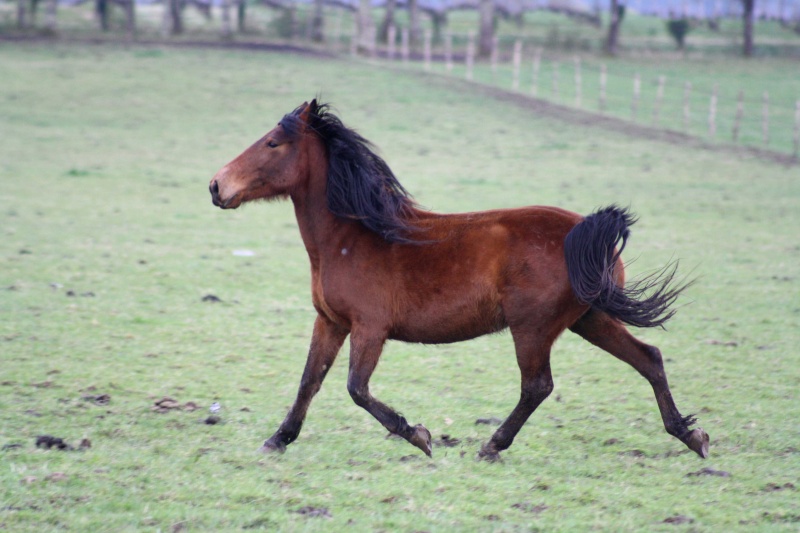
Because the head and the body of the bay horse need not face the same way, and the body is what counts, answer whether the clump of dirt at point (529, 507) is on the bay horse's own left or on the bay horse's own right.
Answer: on the bay horse's own left

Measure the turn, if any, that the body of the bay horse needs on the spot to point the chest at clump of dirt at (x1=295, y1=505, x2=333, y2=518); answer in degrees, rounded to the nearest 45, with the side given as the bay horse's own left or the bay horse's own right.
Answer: approximately 90° to the bay horse's own left

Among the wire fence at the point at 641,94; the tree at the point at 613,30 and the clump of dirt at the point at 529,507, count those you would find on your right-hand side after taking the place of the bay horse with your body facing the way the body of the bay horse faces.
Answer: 2

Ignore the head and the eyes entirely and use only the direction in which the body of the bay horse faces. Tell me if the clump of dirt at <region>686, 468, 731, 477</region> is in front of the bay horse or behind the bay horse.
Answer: behind

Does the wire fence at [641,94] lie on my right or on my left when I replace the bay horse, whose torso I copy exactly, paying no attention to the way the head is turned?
on my right

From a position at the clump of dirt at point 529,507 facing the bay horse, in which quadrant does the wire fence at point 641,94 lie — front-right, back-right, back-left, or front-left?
front-right

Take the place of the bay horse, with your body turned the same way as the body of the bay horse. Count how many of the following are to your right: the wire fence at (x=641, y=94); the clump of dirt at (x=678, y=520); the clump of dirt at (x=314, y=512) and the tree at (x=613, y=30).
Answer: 2

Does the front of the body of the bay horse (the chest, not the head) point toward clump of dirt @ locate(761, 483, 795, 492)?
no

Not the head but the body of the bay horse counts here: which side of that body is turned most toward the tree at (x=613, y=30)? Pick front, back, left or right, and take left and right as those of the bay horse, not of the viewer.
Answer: right

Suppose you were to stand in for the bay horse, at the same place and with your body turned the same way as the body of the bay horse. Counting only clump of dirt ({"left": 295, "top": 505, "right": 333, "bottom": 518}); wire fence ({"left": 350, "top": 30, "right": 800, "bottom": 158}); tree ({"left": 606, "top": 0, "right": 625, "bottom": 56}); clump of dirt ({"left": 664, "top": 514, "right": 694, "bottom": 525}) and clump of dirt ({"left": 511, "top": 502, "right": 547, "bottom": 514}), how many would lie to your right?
2

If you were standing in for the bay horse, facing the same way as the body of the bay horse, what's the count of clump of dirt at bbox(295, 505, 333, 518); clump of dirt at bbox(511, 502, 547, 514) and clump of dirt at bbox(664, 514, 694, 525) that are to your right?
0

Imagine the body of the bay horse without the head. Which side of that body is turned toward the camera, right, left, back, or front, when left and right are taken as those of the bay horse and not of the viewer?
left

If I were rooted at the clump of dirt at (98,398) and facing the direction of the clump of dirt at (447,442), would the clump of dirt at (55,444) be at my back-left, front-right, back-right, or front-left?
front-right
